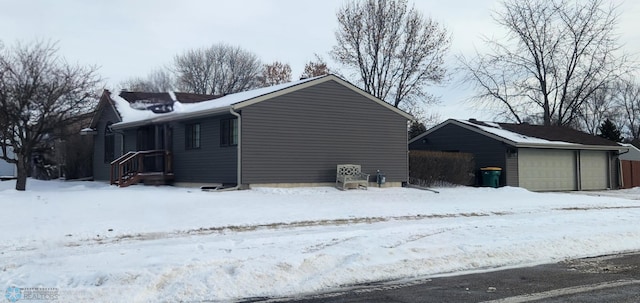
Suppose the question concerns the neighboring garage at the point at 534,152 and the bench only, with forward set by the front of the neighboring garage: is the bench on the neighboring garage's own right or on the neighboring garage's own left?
on the neighboring garage's own right

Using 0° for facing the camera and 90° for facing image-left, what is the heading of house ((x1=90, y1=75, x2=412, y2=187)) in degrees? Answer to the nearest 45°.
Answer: approximately 45°

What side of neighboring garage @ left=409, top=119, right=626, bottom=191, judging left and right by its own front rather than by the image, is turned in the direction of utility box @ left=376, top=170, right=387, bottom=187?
right

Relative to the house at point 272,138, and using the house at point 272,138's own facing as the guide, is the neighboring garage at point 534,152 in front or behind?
behind

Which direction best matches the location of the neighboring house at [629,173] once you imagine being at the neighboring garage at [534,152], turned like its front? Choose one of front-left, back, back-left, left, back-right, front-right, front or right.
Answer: left

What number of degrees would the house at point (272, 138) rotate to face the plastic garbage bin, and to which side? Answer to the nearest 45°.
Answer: approximately 135° to its left

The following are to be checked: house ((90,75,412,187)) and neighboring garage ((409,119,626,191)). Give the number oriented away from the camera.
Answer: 0

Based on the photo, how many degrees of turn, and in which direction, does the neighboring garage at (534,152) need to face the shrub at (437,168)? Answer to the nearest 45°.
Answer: approximately 90° to its right

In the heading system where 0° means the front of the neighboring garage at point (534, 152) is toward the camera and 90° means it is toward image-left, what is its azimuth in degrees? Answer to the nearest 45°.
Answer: approximately 315°
